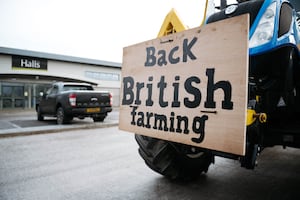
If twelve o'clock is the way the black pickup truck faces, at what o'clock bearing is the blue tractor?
The blue tractor is roughly at 7 o'clock from the black pickup truck.

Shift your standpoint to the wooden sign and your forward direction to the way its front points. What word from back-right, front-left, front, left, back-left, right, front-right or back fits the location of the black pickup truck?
right

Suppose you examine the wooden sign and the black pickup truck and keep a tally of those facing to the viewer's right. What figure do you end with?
0

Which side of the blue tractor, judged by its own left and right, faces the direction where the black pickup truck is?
right

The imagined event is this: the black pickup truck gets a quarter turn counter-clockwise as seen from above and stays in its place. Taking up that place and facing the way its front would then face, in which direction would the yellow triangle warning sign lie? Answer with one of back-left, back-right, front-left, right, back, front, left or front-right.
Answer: front-left

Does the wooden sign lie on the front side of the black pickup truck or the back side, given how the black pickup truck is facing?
on the back side

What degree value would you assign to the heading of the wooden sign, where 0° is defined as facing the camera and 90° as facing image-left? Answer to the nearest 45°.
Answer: approximately 45°

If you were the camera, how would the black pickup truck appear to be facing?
facing away from the viewer and to the left of the viewer

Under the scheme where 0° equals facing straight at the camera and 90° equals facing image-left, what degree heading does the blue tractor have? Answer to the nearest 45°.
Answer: approximately 45°
